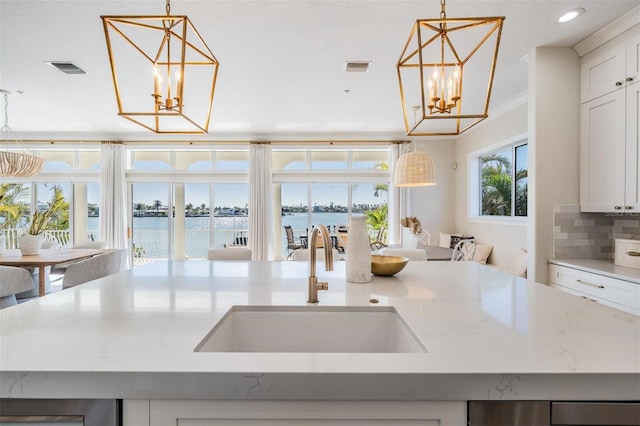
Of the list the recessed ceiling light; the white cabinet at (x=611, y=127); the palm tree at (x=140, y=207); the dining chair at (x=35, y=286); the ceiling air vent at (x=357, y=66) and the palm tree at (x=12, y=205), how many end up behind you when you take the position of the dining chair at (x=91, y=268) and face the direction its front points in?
3

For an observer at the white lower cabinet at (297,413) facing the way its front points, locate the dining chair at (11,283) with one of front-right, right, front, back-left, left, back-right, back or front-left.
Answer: back-right

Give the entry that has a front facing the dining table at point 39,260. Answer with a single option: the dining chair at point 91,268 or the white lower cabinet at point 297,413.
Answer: the dining chair

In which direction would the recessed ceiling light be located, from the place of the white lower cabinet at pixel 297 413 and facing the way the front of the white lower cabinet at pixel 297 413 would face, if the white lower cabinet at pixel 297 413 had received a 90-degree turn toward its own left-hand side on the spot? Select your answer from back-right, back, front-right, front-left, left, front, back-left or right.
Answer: front-left

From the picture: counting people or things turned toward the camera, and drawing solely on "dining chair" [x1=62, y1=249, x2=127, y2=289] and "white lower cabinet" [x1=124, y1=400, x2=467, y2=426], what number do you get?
1

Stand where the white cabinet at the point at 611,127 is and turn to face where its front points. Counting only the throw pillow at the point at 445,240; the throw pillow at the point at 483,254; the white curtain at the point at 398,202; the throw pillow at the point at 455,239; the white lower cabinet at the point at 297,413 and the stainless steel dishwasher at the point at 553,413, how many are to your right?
4

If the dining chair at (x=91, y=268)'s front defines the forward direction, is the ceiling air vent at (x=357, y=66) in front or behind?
behind

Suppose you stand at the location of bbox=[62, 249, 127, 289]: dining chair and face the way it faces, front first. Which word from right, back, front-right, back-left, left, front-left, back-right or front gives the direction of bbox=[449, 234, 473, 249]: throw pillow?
back-right

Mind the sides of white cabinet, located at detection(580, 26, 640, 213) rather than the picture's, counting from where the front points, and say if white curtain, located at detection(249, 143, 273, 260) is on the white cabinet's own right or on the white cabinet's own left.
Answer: on the white cabinet's own right

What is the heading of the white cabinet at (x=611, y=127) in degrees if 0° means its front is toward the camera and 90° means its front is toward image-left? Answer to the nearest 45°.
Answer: approximately 45°

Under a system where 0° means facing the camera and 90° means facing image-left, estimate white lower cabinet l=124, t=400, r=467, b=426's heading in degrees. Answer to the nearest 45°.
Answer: approximately 0°
